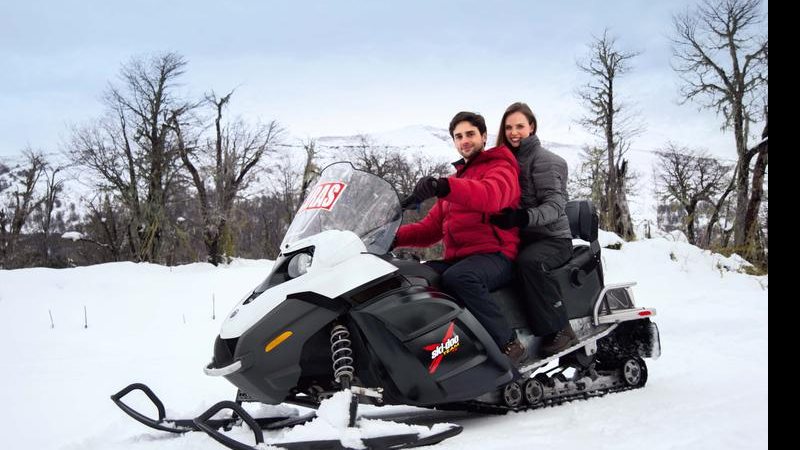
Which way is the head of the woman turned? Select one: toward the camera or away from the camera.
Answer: toward the camera

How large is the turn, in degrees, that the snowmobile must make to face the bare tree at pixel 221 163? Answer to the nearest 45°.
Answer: approximately 135° to its right

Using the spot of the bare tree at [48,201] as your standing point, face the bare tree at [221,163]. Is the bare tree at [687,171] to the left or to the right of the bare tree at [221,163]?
left

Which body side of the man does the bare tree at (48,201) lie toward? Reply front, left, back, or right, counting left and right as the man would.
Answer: right

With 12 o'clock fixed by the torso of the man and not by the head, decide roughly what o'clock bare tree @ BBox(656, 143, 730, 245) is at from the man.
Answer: The bare tree is roughly at 5 o'clock from the man.

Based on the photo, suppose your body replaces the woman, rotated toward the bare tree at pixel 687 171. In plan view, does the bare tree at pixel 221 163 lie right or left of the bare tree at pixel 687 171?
left

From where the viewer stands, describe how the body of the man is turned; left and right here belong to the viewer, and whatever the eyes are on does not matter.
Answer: facing the viewer and to the left of the viewer

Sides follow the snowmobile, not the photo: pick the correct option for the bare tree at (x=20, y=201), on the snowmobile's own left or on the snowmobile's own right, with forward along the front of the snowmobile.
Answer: on the snowmobile's own right

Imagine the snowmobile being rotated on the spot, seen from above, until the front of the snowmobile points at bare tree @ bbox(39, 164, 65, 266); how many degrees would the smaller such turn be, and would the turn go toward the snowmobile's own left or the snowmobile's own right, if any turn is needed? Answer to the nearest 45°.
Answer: approximately 90° to the snowmobile's own right

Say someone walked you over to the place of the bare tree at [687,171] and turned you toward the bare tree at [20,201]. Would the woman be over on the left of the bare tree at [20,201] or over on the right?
left
